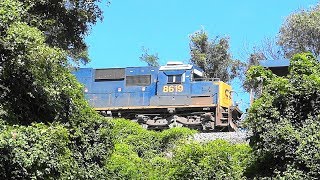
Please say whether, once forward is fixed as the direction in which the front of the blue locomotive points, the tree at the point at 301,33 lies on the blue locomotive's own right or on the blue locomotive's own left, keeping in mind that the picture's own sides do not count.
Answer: on the blue locomotive's own left

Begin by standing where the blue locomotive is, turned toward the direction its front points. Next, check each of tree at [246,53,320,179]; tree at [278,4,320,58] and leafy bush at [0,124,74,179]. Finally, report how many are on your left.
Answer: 1

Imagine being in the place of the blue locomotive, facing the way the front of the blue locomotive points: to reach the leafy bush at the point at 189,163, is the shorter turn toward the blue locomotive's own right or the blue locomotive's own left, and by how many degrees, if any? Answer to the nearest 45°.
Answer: approximately 45° to the blue locomotive's own right

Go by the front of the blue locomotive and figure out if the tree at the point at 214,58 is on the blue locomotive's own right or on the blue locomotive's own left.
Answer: on the blue locomotive's own left

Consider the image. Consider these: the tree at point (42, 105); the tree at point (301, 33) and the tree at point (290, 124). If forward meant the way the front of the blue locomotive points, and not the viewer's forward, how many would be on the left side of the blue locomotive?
1

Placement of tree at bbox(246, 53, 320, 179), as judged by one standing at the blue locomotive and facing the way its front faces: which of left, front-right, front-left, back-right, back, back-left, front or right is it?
front-right

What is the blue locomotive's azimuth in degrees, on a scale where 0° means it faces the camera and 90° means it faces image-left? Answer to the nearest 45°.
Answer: approximately 315°
